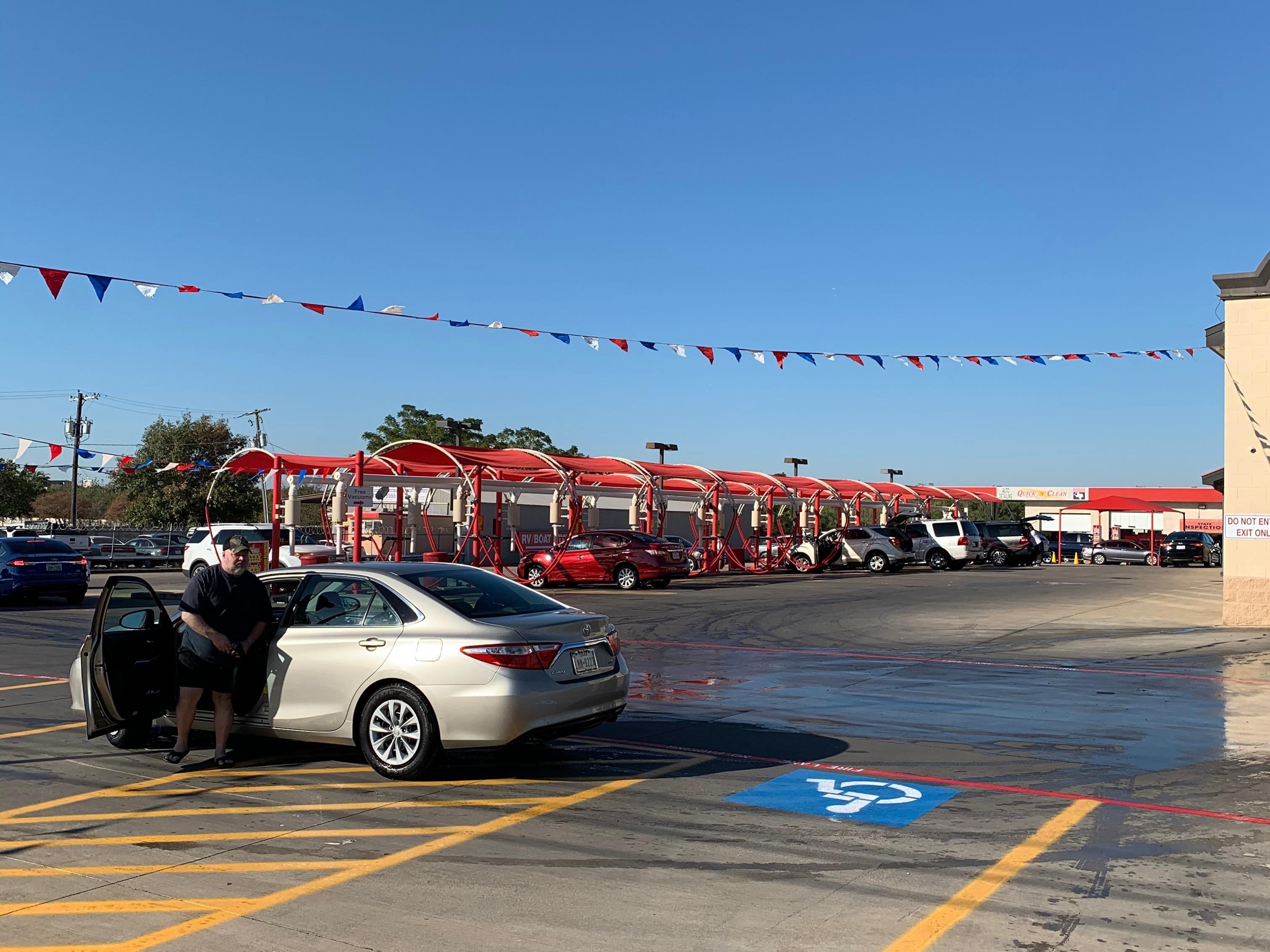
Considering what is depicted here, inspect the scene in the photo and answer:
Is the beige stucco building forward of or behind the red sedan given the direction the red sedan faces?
behind

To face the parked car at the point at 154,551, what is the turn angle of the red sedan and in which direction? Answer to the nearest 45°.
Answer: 0° — it already faces it

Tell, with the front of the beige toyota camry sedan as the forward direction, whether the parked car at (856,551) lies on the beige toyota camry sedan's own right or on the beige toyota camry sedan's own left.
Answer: on the beige toyota camry sedan's own right

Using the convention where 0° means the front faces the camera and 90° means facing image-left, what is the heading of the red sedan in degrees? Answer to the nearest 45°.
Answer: approximately 135°

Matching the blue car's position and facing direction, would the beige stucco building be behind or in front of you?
behind

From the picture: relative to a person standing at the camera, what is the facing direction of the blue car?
facing away from the viewer and to the left of the viewer

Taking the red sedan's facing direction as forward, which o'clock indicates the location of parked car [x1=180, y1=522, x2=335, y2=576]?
The parked car is roughly at 11 o'clock from the red sedan.
